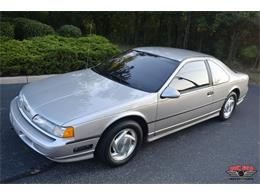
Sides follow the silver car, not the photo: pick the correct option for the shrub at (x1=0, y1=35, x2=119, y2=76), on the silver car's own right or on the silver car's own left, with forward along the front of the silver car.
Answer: on the silver car's own right

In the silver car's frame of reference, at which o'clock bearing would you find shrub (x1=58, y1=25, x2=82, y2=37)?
The shrub is roughly at 4 o'clock from the silver car.

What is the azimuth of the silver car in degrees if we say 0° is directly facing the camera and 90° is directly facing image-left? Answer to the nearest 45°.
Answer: approximately 45°
